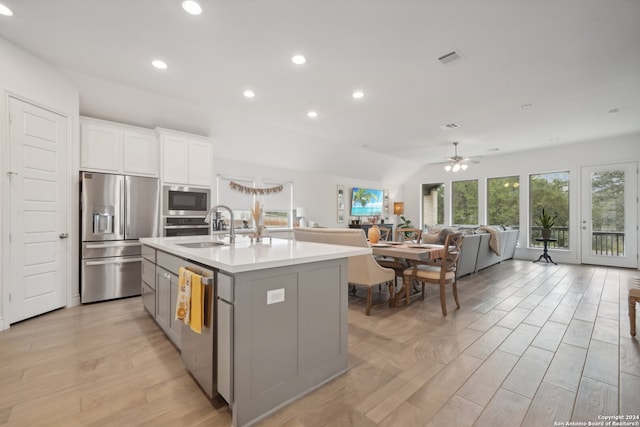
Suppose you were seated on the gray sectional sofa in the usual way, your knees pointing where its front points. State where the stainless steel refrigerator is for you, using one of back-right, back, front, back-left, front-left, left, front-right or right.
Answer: left

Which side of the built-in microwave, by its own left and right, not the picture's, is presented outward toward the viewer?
front

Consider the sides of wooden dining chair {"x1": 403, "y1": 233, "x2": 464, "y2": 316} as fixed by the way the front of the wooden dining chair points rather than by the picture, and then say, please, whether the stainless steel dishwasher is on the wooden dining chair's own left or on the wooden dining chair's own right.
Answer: on the wooden dining chair's own left

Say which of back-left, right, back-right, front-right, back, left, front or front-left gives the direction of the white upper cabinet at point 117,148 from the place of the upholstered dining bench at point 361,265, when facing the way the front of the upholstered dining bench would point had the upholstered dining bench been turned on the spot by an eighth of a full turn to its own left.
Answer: left

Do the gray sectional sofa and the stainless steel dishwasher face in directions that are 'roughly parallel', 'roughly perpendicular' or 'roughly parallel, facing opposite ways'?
roughly perpendicular

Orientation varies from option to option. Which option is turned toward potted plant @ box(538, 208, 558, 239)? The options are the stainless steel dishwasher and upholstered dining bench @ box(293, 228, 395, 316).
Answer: the upholstered dining bench

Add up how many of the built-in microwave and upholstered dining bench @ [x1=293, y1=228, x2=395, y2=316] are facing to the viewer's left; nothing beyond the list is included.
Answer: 0

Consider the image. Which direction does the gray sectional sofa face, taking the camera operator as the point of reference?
facing away from the viewer and to the left of the viewer

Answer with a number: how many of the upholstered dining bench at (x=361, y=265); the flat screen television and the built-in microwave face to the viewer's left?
0

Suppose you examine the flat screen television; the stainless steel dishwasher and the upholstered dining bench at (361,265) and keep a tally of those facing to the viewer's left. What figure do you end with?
1

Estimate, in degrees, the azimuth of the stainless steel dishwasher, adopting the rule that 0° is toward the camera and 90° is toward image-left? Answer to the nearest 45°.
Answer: approximately 90°

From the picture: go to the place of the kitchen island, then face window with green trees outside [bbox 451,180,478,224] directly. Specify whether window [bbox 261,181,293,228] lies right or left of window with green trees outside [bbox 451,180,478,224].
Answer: left

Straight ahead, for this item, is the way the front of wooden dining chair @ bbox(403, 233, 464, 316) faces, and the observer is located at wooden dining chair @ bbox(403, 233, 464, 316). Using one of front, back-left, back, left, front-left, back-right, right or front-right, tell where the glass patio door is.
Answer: right

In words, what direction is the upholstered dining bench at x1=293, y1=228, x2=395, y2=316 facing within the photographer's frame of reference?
facing away from the viewer and to the right of the viewer

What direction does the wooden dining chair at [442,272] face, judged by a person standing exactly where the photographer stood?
facing away from the viewer and to the left of the viewer

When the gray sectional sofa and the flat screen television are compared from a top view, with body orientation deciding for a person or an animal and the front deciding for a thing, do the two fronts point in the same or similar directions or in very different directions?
very different directions

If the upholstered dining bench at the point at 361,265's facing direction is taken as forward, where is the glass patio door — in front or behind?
in front

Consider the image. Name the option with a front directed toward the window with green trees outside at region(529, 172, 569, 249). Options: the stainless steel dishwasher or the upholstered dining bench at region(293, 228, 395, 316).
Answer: the upholstered dining bench

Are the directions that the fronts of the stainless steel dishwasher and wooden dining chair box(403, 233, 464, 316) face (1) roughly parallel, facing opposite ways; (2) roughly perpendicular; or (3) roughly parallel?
roughly perpendicular

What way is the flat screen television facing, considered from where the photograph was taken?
facing the viewer and to the right of the viewer
